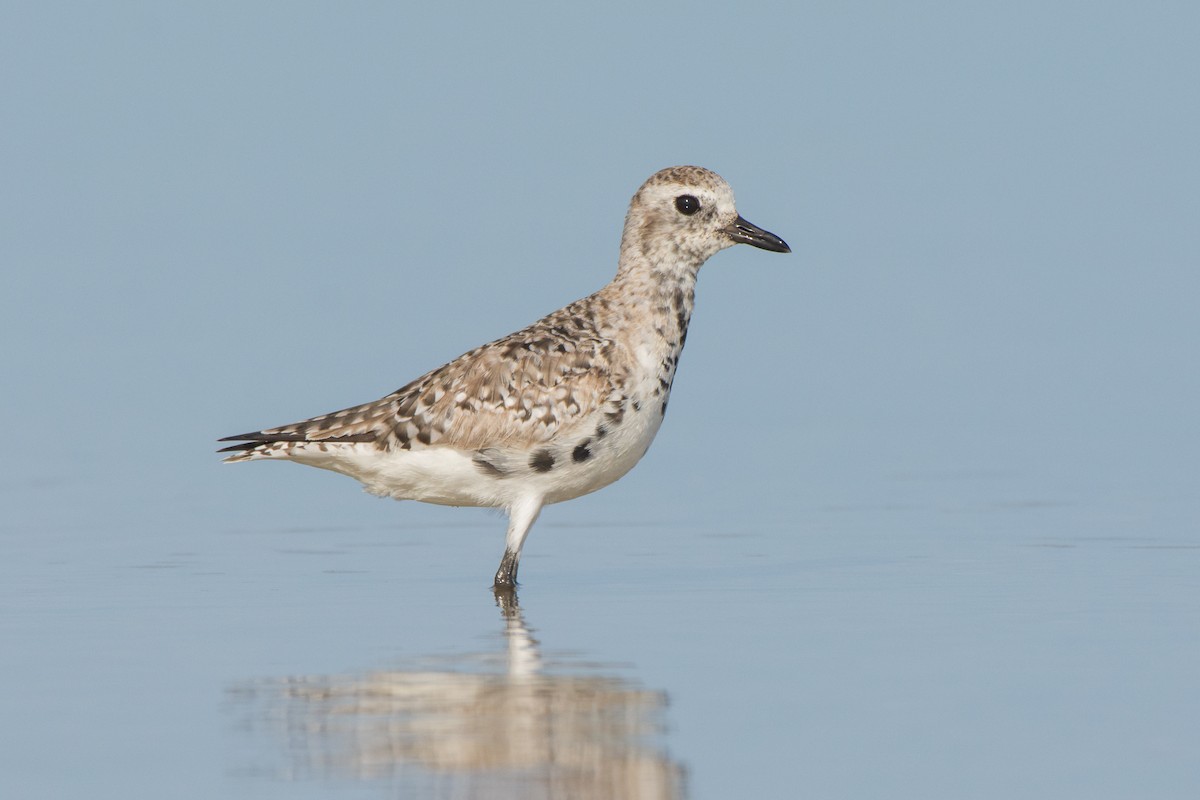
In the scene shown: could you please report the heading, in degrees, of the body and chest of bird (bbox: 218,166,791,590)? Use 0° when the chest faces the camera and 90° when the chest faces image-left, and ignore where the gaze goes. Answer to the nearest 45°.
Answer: approximately 270°
